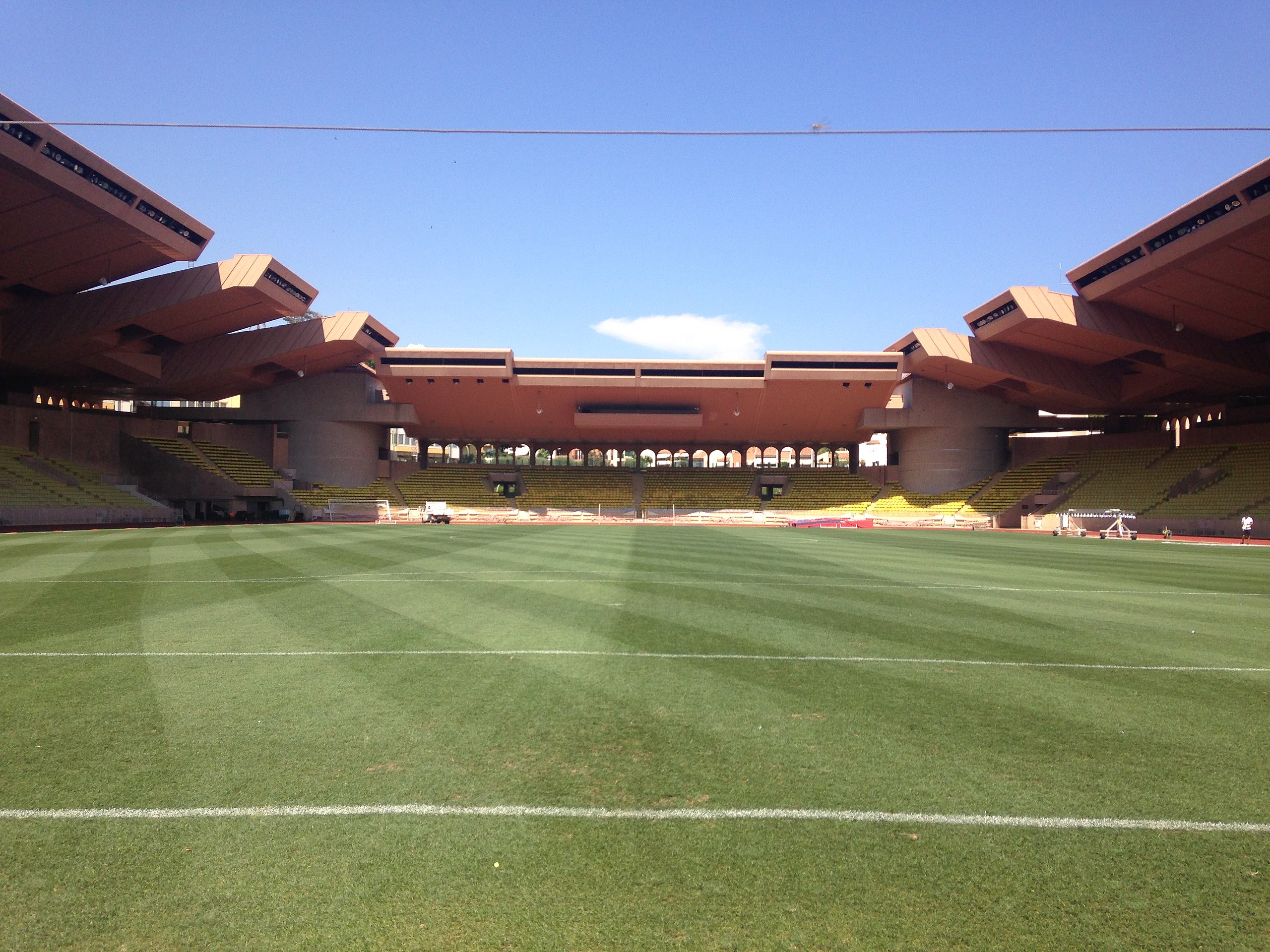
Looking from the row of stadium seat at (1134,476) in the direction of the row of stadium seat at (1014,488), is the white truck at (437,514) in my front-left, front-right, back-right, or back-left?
front-left

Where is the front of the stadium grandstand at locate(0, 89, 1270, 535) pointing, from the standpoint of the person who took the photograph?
facing the viewer

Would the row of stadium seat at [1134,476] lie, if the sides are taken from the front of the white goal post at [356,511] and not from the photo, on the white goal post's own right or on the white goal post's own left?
on the white goal post's own left

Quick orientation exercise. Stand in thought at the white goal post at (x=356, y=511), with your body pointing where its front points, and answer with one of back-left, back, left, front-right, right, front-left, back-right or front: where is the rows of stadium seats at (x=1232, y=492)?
front-left

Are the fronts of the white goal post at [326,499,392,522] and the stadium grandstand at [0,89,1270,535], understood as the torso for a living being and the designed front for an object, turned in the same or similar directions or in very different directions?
same or similar directions

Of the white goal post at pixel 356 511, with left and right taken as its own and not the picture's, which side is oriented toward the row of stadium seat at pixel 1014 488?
left

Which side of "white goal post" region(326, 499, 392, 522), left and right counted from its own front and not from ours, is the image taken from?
front

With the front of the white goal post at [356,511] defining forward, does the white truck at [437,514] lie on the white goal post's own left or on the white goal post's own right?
on the white goal post's own left
